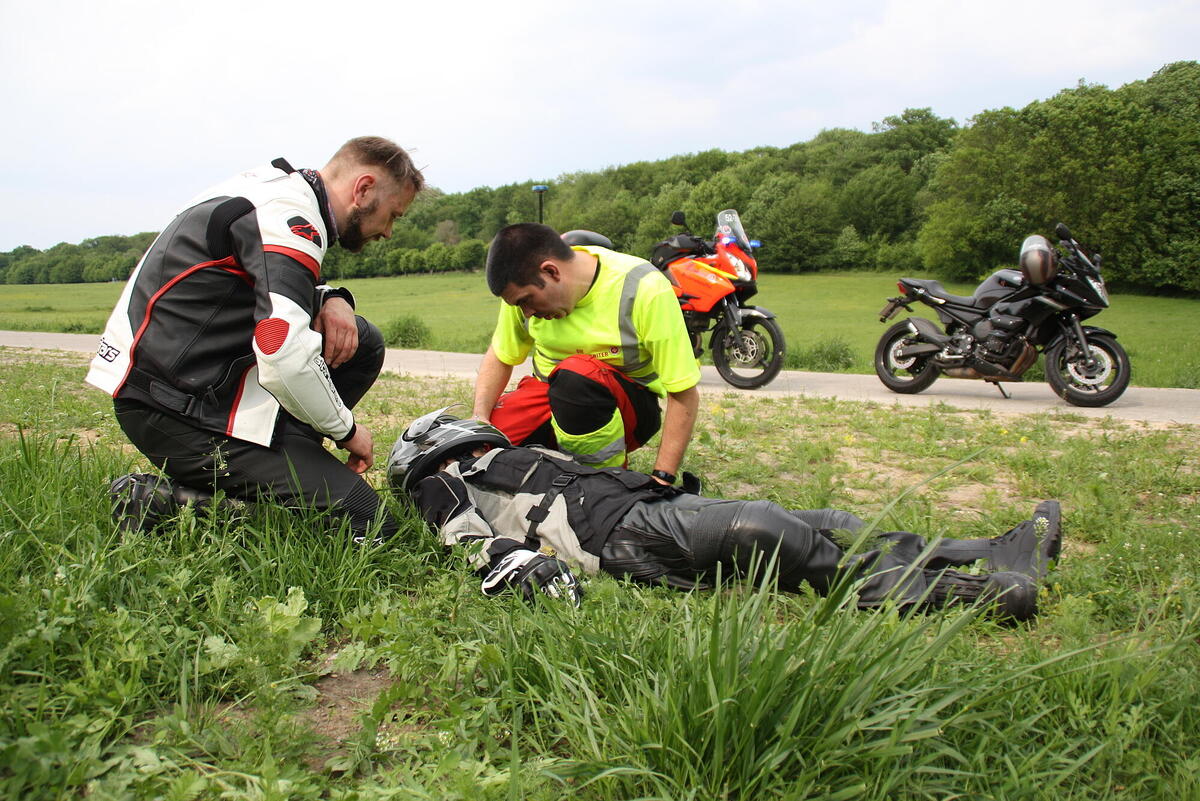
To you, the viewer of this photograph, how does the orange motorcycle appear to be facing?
facing the viewer and to the right of the viewer

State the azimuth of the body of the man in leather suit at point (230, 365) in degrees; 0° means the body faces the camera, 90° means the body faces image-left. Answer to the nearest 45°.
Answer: approximately 270°

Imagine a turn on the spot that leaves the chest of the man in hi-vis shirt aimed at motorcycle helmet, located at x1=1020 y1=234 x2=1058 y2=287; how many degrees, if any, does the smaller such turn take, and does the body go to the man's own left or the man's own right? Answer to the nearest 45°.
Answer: approximately 180°

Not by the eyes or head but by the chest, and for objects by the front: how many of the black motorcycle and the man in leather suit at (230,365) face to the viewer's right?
2

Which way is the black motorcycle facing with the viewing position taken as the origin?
facing to the right of the viewer

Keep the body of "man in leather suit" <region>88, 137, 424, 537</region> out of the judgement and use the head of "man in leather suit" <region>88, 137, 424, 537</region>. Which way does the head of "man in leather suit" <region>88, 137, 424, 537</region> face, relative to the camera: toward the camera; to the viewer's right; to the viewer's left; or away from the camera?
to the viewer's right

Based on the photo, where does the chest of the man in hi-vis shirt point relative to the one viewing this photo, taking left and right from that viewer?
facing the viewer and to the left of the viewer

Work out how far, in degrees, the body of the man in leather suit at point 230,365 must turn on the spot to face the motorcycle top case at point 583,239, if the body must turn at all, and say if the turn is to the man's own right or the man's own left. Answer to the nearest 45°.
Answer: approximately 45° to the man's own left

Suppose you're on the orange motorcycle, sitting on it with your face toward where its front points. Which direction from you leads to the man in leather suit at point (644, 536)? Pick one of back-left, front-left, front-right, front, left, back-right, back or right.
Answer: front-right

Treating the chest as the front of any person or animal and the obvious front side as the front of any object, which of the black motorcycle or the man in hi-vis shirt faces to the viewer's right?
the black motorcycle
